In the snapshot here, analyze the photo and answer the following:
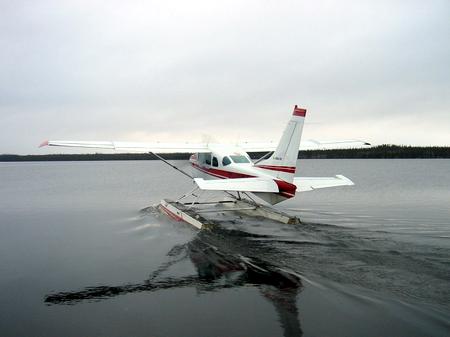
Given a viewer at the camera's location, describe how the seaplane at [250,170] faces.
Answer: facing away from the viewer and to the left of the viewer
